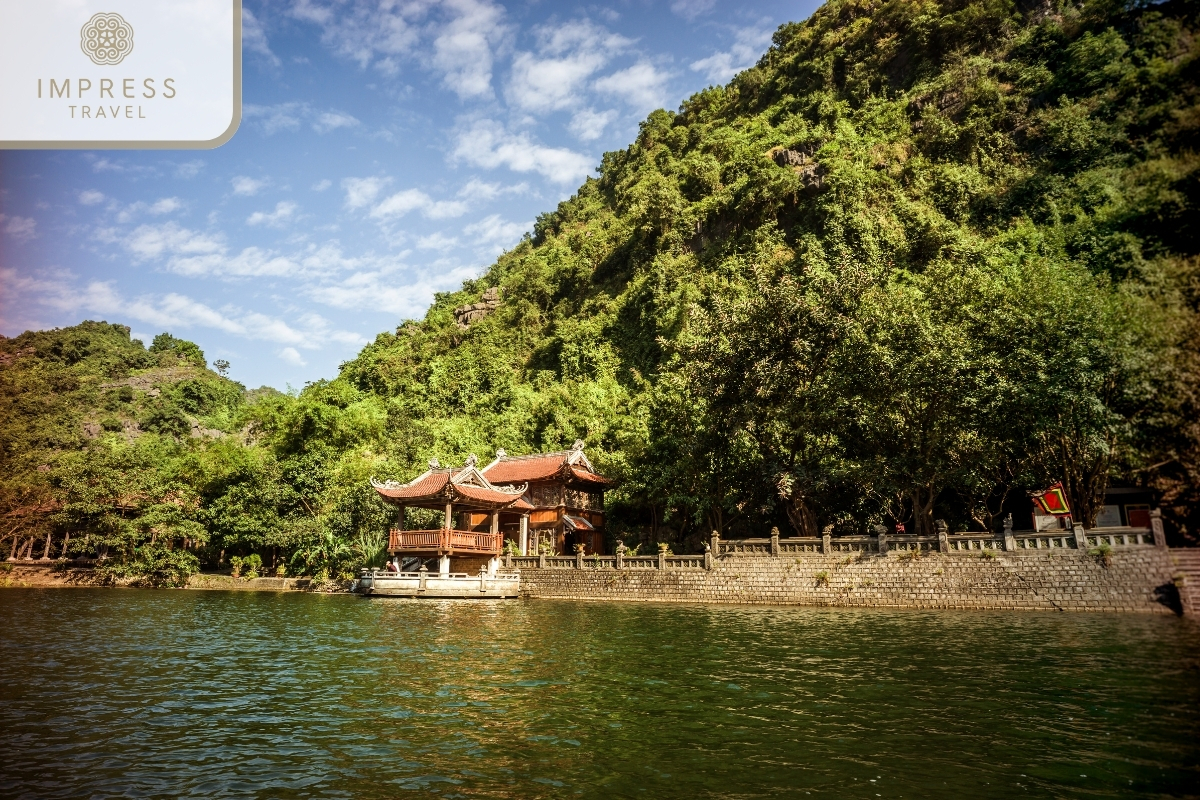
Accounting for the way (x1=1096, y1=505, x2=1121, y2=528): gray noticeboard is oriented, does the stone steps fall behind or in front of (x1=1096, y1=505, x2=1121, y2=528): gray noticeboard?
in front

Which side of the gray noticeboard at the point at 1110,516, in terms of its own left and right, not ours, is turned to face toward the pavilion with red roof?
right

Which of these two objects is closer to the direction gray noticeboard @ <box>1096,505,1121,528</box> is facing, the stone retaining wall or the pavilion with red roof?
the stone retaining wall

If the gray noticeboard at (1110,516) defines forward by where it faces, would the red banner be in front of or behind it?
in front

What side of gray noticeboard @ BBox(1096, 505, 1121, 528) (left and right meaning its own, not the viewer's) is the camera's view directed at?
front
